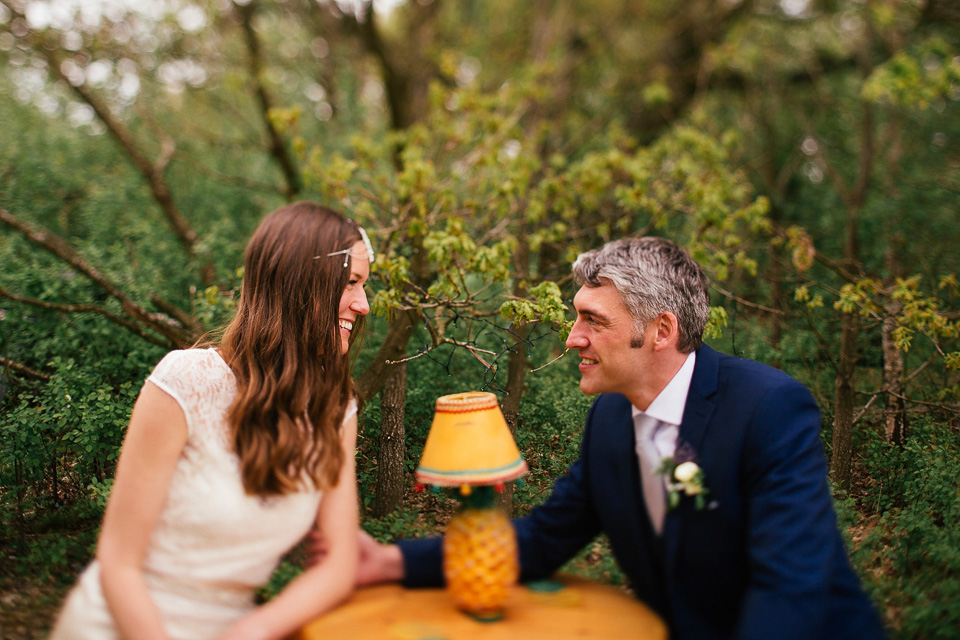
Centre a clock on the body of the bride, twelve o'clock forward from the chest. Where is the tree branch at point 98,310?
The tree branch is roughly at 7 o'clock from the bride.

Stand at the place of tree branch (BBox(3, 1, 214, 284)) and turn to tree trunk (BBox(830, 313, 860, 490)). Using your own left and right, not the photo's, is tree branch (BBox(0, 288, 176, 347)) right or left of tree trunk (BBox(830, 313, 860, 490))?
right

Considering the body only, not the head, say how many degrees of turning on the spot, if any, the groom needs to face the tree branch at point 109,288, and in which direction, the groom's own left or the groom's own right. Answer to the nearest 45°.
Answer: approximately 90° to the groom's own right

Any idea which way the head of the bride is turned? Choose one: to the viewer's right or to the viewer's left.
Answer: to the viewer's right

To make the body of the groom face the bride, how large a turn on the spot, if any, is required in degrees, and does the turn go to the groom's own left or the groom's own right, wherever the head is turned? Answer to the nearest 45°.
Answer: approximately 45° to the groom's own right

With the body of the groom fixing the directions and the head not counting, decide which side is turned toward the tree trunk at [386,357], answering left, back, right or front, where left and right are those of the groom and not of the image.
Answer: right

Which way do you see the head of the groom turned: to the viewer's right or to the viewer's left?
to the viewer's left

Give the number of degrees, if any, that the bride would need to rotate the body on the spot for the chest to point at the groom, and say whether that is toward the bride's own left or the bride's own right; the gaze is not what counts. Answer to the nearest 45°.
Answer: approximately 45° to the bride's own left

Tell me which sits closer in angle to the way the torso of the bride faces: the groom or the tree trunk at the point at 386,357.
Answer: the groom

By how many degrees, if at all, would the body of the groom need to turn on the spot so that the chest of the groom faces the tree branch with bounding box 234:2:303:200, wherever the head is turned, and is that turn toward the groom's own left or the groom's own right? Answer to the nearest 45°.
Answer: approximately 90° to the groom's own right

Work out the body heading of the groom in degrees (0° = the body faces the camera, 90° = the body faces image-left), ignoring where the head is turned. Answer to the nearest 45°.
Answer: approximately 45°

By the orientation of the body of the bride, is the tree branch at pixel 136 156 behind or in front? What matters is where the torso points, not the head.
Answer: behind
